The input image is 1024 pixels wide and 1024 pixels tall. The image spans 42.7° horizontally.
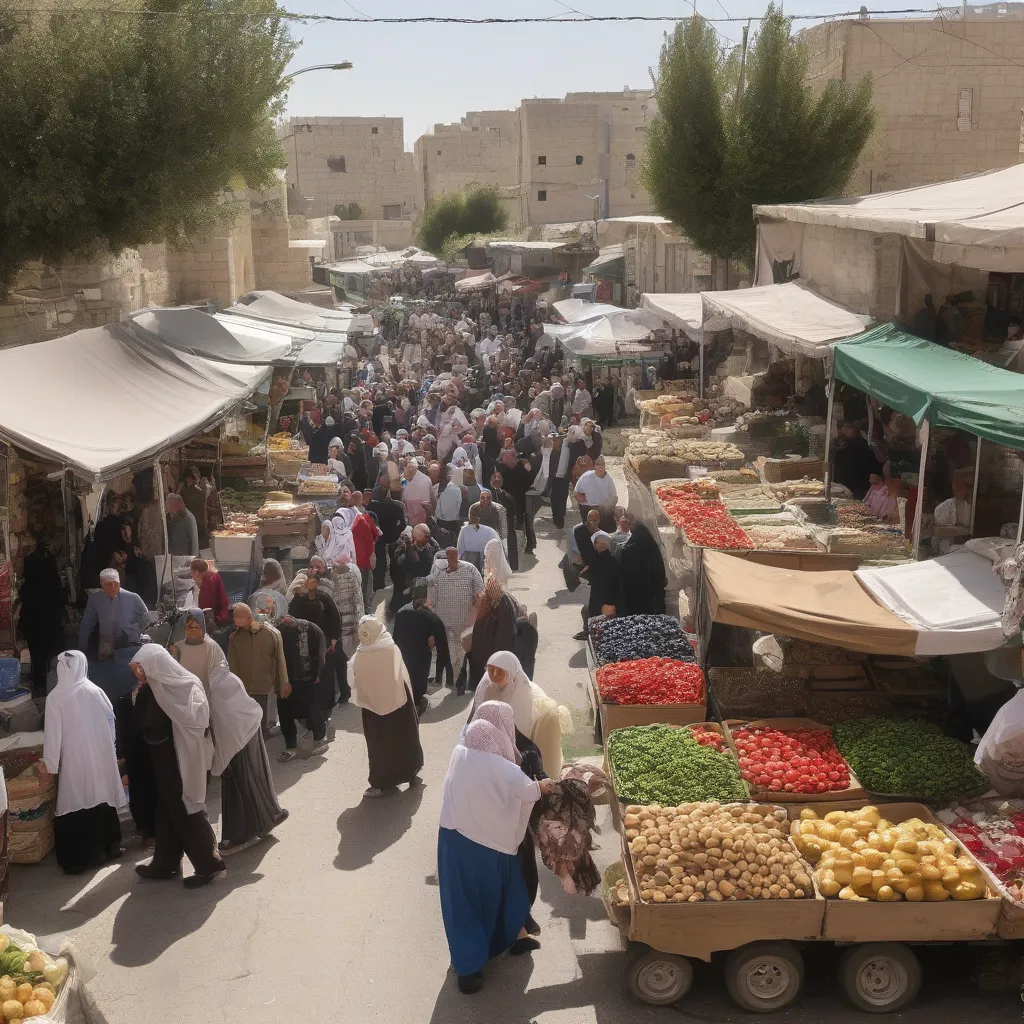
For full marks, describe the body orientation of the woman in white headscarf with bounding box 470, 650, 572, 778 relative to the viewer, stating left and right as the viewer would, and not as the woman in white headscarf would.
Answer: facing the viewer and to the left of the viewer

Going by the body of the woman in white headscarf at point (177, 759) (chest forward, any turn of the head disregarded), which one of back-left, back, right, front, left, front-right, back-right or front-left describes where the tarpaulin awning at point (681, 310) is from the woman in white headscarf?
back-right

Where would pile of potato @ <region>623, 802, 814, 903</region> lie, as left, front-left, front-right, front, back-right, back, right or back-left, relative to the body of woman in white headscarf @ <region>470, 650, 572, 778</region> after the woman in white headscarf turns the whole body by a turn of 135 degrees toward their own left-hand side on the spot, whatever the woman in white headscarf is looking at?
front-right

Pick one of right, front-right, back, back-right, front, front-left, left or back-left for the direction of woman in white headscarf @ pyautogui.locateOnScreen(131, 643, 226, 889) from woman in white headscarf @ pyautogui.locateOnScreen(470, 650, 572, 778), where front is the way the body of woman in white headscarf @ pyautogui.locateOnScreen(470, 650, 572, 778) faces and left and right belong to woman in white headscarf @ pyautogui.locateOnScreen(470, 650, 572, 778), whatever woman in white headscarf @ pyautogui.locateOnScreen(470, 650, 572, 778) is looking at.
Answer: front-right

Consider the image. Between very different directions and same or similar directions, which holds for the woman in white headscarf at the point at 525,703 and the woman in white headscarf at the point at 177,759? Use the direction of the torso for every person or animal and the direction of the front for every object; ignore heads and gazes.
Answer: same or similar directions

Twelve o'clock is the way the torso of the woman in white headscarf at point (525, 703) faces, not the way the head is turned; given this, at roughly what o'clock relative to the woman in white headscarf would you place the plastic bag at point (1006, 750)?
The plastic bag is roughly at 8 o'clock from the woman in white headscarf.

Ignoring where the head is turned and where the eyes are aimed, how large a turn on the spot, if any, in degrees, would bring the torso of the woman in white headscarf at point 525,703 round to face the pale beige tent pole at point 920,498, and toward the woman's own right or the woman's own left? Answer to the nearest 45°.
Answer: approximately 180°

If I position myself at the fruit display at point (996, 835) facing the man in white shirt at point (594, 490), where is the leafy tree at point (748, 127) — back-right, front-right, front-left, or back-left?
front-right

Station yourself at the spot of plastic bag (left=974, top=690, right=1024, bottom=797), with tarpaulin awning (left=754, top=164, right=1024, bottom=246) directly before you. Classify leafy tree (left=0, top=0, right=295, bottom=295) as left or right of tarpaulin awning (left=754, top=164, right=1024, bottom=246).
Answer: left

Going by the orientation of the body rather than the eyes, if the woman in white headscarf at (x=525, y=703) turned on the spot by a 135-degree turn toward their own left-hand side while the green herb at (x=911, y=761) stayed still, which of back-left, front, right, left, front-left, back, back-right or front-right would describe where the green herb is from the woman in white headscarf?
front

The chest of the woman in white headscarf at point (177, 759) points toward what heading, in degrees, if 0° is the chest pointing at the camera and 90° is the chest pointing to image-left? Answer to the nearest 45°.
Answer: approximately 90°

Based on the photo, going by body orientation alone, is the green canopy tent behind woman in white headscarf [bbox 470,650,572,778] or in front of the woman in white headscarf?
behind

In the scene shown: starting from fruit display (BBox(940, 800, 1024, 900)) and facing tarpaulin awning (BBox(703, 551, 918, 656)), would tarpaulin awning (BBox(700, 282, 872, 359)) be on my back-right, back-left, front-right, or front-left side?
front-right
